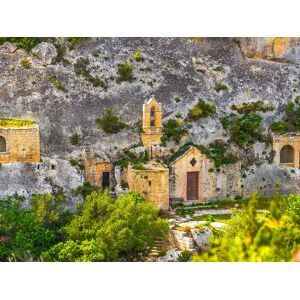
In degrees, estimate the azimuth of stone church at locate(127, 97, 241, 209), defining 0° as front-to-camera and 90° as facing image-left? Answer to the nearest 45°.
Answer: approximately 0°

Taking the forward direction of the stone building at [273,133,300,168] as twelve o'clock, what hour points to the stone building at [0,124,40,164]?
the stone building at [0,124,40,164] is roughly at 2 o'clock from the stone building at [273,133,300,168].

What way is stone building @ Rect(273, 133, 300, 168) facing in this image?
toward the camera

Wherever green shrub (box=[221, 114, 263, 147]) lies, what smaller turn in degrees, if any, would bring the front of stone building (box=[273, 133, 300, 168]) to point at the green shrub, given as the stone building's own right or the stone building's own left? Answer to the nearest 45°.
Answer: approximately 45° to the stone building's own right

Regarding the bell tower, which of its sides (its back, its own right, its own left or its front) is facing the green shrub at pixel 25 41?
right

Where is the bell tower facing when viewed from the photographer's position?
facing the viewer

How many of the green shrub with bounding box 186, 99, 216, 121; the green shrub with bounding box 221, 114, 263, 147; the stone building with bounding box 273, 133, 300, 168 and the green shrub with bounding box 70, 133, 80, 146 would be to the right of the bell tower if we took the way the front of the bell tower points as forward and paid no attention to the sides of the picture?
1

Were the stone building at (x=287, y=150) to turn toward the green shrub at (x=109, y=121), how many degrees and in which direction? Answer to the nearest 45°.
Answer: approximately 45° to its right

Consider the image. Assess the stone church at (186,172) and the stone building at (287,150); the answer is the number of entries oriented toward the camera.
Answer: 2
